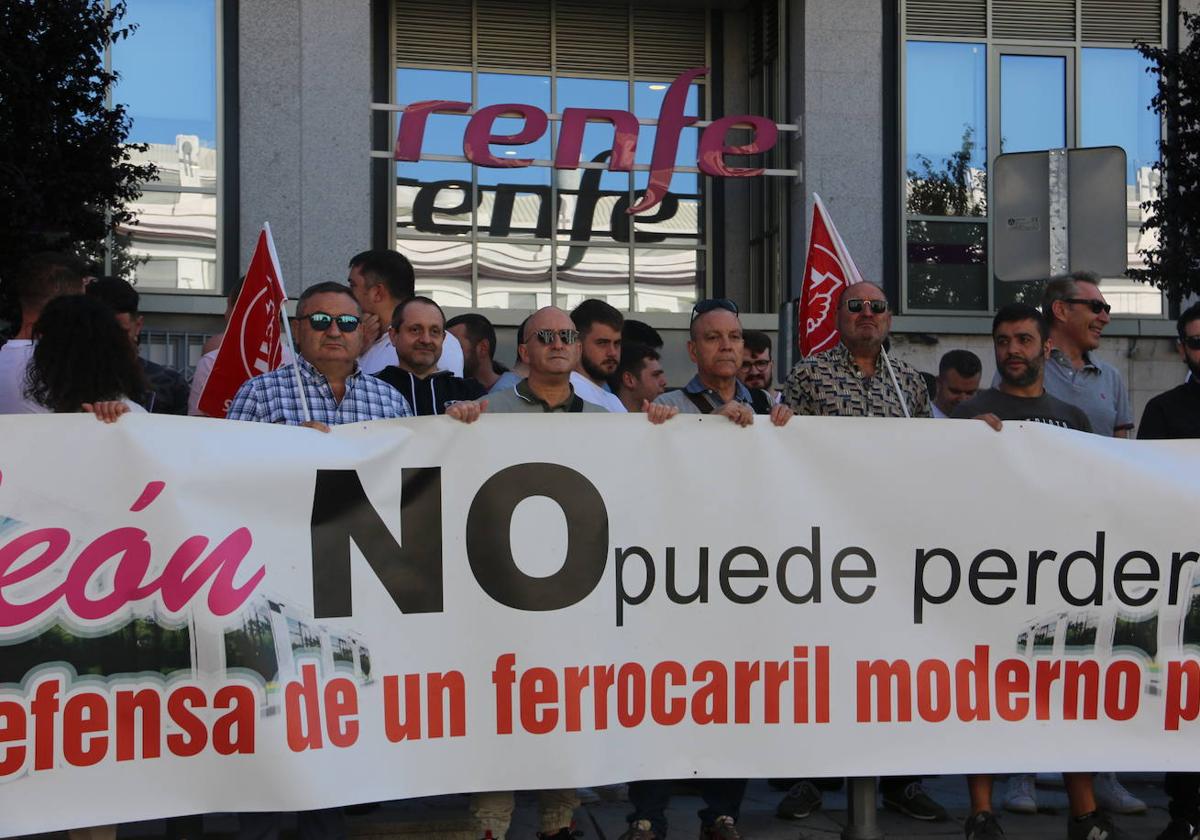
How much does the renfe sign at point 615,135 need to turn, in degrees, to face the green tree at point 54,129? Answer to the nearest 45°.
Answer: approximately 45° to its right

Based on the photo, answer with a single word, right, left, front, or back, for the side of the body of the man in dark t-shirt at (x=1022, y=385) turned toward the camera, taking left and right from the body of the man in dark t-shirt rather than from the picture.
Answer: front

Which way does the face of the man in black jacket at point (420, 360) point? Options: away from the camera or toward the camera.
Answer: toward the camera

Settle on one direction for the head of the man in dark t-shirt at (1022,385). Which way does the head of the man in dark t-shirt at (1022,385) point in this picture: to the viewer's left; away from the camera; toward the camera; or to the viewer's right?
toward the camera

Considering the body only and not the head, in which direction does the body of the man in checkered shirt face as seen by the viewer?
toward the camera

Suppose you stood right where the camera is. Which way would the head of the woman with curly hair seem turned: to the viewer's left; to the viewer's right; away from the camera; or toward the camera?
away from the camera

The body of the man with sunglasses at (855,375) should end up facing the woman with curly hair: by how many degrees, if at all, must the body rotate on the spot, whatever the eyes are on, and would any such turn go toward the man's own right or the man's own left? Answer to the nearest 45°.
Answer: approximately 45° to the man's own right

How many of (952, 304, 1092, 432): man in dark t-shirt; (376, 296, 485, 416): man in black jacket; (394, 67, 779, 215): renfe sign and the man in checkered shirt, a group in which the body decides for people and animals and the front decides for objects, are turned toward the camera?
4

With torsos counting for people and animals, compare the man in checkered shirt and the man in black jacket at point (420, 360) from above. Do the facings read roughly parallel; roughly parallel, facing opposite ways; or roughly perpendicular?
roughly parallel

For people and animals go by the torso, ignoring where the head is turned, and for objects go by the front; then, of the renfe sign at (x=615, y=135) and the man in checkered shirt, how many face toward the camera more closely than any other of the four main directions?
2

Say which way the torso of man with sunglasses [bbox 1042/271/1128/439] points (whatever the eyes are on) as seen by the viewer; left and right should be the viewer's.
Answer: facing the viewer and to the right of the viewer

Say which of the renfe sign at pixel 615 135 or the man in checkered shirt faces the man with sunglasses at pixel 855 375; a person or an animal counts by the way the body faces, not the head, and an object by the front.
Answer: the renfe sign
